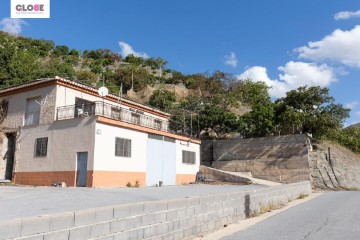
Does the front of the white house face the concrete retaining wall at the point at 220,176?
no

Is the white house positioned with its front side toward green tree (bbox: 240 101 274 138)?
no

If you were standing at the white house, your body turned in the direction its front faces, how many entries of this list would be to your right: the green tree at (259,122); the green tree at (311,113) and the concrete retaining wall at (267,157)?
0

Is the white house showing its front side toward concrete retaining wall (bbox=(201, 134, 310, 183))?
no

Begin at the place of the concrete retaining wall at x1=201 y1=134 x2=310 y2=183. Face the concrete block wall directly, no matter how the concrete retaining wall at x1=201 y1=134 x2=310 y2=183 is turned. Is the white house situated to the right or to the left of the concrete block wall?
right

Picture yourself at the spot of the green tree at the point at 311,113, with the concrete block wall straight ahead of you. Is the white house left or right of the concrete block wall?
right

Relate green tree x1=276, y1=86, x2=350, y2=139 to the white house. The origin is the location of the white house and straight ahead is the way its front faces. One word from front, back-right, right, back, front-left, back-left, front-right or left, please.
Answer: front-left

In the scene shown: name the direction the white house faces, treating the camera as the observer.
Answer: facing the viewer and to the right of the viewer

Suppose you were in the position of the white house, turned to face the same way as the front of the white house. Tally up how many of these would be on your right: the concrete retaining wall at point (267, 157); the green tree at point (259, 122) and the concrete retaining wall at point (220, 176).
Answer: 0
